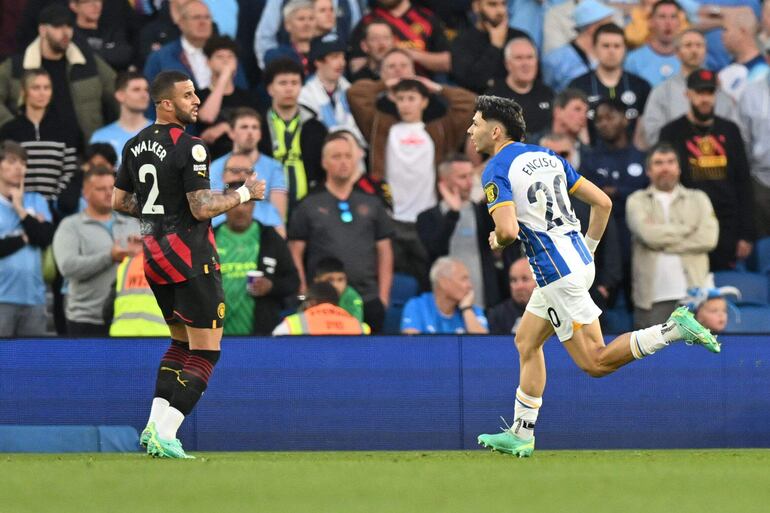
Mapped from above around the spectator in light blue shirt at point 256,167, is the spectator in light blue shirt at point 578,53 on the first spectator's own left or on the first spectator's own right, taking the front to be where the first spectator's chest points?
on the first spectator's own left

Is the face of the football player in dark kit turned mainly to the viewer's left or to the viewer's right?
to the viewer's right

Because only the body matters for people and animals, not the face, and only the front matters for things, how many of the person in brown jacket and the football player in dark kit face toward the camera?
1

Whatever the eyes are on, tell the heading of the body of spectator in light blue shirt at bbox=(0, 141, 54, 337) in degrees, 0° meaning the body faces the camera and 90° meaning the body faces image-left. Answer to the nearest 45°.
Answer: approximately 0°

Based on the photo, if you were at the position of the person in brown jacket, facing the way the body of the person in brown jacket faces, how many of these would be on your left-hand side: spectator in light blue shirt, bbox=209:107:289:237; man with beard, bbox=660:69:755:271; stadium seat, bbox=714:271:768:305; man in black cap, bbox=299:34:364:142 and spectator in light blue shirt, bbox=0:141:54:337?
2
